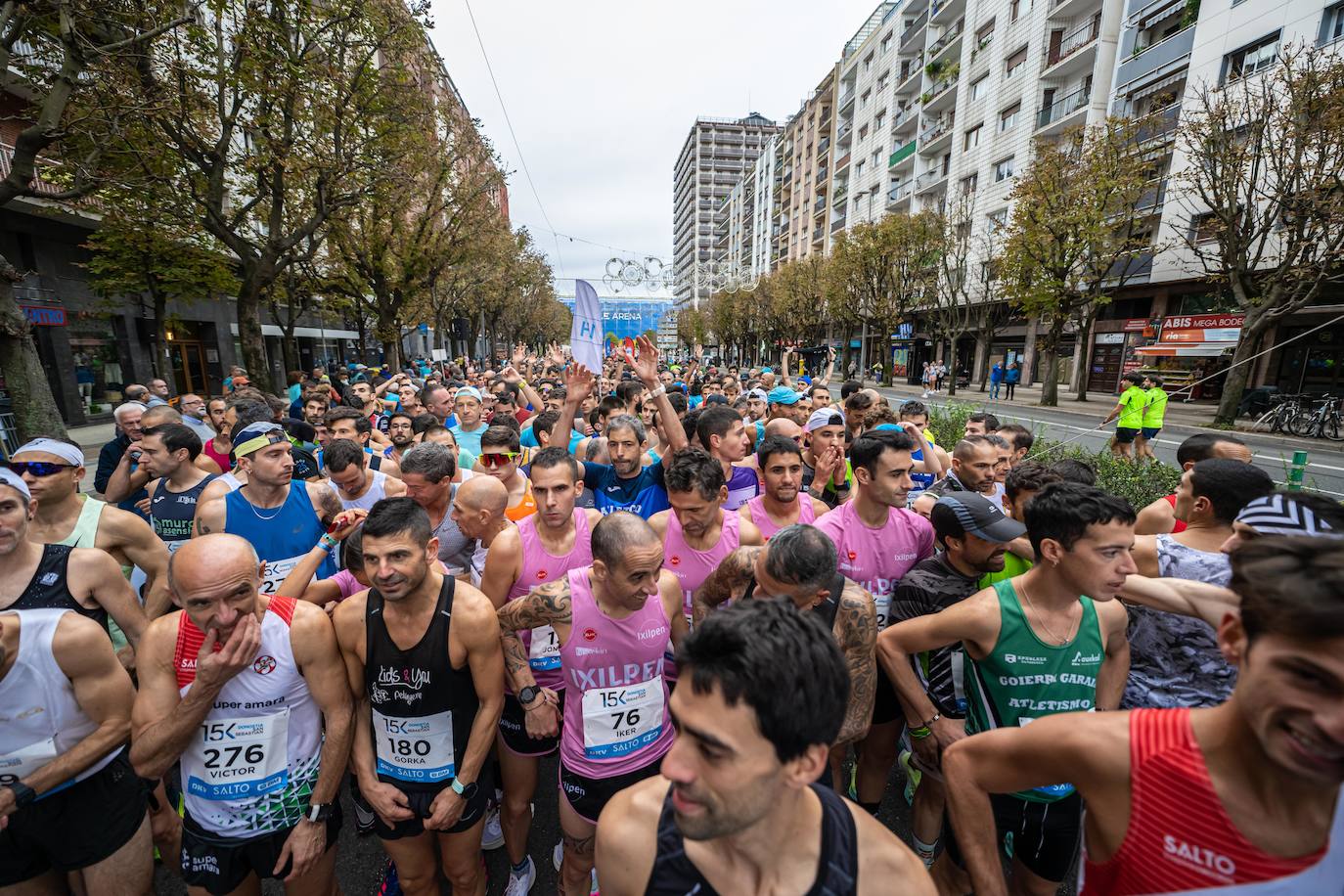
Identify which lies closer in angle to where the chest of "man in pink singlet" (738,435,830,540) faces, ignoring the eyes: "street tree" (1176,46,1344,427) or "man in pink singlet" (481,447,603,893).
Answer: the man in pink singlet

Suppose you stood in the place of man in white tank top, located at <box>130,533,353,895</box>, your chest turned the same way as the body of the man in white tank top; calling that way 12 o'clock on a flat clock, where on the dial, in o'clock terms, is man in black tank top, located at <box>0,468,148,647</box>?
The man in black tank top is roughly at 5 o'clock from the man in white tank top.

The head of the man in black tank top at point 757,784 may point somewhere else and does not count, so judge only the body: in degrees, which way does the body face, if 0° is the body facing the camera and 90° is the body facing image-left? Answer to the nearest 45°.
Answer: approximately 45°

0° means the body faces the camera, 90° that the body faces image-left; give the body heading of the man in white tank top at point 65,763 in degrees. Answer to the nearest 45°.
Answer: approximately 45°

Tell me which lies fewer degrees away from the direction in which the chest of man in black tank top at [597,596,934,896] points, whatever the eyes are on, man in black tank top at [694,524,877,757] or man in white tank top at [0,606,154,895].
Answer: the man in white tank top

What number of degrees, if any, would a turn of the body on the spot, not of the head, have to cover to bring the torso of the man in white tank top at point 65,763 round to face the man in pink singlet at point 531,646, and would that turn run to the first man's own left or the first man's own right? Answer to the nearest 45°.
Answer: approximately 135° to the first man's own left

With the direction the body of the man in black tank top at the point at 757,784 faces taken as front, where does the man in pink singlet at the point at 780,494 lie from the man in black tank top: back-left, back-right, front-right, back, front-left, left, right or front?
back-right

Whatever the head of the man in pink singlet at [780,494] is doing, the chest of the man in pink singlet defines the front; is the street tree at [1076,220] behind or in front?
behind

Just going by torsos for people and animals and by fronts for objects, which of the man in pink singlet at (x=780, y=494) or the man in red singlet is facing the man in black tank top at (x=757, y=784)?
the man in pink singlet

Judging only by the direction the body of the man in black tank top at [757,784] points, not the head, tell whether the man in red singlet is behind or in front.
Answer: behind

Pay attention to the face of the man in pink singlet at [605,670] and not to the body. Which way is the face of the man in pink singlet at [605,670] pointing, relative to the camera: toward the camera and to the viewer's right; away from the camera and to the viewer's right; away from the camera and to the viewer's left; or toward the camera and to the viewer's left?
toward the camera and to the viewer's right

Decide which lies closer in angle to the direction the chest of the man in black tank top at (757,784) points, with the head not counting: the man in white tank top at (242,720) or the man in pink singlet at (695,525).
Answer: the man in white tank top

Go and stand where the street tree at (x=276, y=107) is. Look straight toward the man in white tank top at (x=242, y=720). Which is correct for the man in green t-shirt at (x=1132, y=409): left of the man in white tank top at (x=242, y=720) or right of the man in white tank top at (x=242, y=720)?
left

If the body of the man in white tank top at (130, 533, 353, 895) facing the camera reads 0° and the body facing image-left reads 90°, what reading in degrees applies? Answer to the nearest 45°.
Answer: approximately 0°
